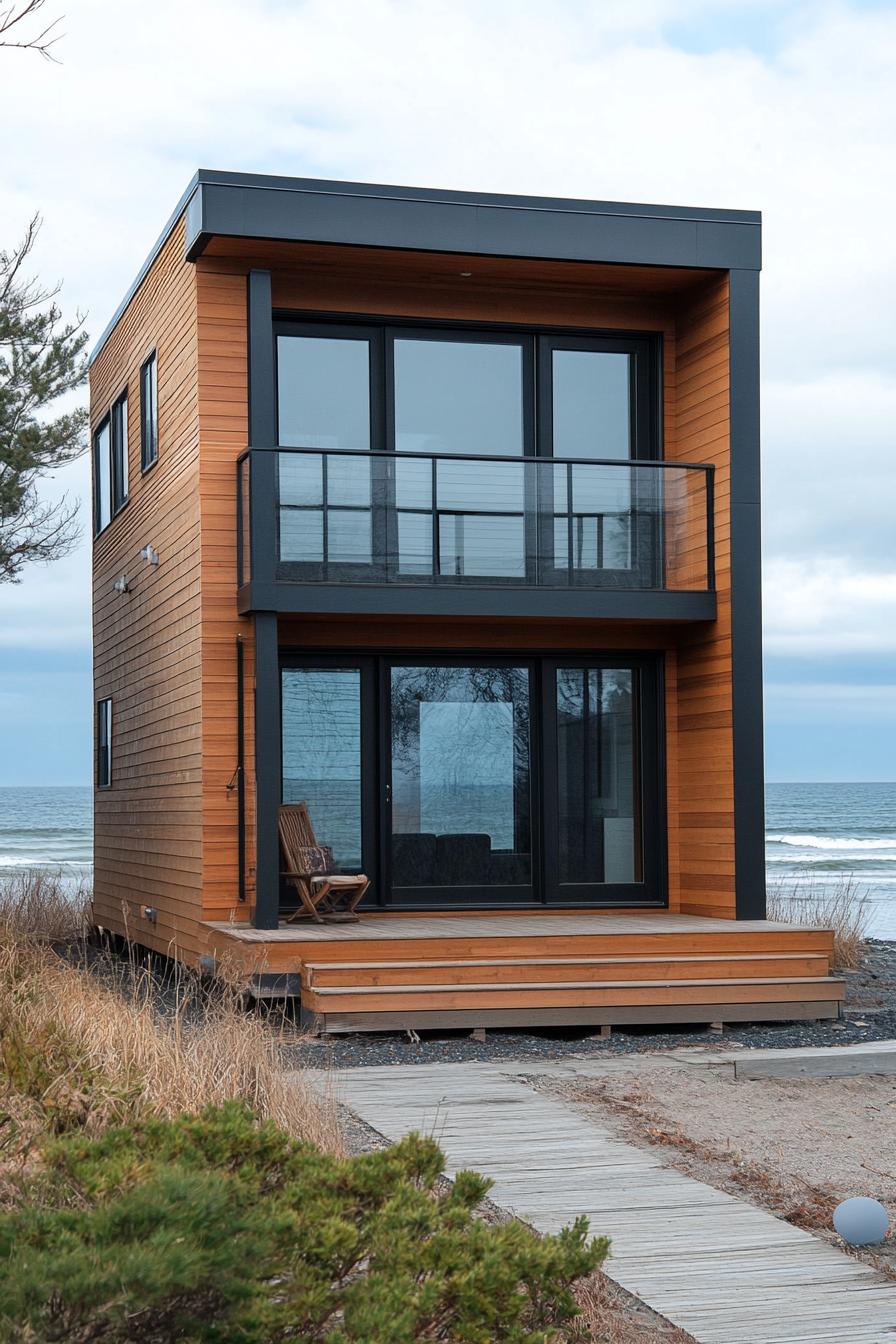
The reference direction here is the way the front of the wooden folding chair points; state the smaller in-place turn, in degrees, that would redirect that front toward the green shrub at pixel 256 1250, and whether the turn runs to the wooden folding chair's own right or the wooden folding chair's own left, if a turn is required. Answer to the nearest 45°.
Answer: approximately 45° to the wooden folding chair's own right

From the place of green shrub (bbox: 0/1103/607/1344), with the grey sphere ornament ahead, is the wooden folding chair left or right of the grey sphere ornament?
left

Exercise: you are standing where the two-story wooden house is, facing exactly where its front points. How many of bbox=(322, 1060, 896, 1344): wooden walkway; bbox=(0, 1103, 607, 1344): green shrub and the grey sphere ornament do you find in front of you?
3

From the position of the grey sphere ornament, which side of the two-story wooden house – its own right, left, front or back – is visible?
front

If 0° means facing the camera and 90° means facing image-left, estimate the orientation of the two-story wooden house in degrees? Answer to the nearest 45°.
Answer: approximately 0°

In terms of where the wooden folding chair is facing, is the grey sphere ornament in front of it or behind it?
in front

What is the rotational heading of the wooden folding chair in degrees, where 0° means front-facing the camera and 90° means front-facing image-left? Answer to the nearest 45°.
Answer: approximately 315°

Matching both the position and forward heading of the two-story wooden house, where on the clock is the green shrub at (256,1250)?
The green shrub is roughly at 12 o'clock from the two-story wooden house.

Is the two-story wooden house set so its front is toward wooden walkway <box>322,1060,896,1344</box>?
yes
